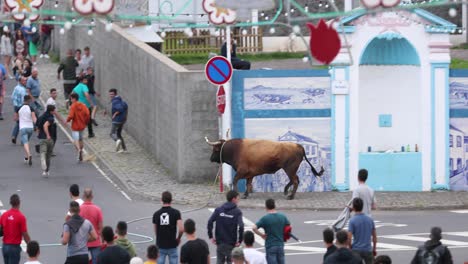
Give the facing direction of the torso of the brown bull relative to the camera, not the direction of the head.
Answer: to the viewer's left

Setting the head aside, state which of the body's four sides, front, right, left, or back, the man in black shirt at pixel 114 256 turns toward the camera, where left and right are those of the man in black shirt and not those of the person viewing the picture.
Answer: back

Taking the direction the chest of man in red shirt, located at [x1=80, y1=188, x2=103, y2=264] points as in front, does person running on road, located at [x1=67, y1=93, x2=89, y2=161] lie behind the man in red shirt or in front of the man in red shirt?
in front

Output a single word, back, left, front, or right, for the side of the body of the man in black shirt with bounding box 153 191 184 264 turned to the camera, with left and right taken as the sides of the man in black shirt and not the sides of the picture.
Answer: back

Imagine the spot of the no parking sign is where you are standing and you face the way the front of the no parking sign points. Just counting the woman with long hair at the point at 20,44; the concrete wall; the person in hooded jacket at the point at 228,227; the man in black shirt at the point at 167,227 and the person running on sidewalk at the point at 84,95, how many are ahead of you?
2

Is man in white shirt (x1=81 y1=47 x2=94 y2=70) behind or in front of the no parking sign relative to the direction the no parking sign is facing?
behind
